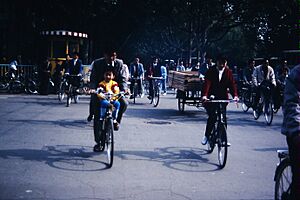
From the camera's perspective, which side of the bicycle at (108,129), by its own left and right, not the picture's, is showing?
front

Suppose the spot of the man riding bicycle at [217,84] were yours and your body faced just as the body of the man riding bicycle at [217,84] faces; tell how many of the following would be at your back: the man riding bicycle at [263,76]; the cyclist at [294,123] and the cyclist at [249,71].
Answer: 2

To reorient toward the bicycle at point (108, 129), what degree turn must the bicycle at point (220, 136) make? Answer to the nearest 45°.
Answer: approximately 90° to its right

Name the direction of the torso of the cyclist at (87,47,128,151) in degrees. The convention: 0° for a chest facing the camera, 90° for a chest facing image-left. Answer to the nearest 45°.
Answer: approximately 0°

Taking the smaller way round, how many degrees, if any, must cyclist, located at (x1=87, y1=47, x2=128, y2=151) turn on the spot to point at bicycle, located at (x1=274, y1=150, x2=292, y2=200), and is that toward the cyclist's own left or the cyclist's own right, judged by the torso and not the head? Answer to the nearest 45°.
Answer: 0° — they already face it

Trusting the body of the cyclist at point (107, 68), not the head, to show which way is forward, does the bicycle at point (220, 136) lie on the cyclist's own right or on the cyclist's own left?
on the cyclist's own left

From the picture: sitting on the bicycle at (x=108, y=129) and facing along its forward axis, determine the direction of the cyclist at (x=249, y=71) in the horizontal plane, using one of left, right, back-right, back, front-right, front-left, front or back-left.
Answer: back-left

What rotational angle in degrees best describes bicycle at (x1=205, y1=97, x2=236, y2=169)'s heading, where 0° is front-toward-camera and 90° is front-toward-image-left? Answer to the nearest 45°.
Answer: approximately 0°

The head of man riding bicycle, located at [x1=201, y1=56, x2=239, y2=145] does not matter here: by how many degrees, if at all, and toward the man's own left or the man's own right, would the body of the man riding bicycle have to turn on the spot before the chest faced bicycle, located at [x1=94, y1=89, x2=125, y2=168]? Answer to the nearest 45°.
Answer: approximately 45° to the man's own right

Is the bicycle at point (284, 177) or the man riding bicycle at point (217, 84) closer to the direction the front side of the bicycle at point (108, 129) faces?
the bicycle

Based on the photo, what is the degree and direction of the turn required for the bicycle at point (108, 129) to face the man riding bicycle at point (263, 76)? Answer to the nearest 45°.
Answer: approximately 135° to its left

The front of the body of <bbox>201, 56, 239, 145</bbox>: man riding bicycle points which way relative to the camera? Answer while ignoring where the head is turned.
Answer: toward the camera

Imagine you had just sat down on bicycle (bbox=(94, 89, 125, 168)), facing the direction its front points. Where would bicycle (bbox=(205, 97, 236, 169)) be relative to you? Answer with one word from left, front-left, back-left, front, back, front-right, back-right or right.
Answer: left

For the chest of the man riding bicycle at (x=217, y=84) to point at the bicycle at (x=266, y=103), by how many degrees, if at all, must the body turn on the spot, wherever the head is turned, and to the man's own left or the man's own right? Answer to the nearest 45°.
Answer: approximately 180°
